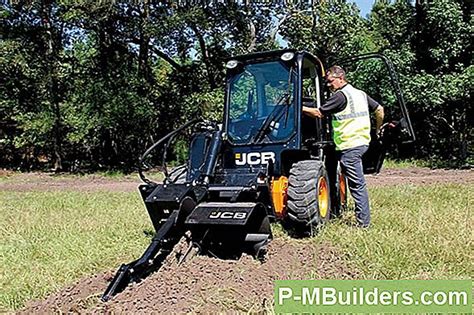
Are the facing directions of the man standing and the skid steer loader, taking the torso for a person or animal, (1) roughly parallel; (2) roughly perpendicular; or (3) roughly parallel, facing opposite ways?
roughly perpendicular

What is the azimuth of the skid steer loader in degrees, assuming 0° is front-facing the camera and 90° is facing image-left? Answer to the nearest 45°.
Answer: approximately 45°

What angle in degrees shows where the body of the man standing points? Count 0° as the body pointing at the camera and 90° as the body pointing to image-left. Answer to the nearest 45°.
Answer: approximately 135°
